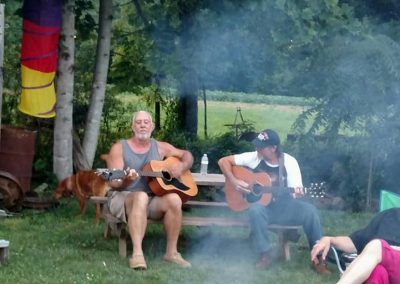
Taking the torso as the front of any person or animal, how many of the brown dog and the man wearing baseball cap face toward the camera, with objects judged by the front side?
1

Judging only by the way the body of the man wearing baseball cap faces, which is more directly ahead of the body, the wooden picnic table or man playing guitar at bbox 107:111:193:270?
the man playing guitar

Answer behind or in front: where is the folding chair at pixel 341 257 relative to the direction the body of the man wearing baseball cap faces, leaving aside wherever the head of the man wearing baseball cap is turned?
in front

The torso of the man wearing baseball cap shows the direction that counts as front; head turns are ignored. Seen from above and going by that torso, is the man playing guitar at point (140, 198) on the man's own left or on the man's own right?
on the man's own right

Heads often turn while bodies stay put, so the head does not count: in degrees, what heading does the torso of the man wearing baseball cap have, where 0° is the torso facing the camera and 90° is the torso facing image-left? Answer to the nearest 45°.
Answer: approximately 0°
